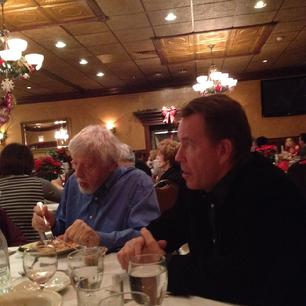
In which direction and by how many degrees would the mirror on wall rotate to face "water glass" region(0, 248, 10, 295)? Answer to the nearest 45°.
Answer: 0° — it already faces it

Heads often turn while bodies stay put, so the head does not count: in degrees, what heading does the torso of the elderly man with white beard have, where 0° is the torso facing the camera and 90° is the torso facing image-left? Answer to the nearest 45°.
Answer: approximately 45°

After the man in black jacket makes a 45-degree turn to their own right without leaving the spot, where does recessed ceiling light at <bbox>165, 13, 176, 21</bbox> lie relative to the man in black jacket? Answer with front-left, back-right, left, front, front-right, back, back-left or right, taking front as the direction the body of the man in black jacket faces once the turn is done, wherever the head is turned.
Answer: right

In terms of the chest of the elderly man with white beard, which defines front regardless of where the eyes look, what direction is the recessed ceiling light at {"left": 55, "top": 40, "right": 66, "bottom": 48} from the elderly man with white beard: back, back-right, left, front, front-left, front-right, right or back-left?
back-right

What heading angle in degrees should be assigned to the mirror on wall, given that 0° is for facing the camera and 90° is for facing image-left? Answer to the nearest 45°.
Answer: approximately 0°

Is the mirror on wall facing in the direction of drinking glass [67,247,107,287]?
yes

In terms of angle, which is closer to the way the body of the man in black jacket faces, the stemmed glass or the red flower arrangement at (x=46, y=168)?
the stemmed glass
